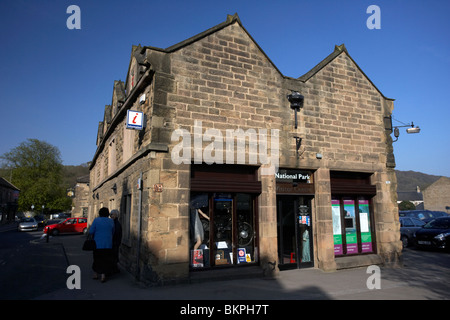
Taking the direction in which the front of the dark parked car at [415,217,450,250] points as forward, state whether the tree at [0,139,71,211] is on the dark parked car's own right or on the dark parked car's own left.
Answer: on the dark parked car's own right

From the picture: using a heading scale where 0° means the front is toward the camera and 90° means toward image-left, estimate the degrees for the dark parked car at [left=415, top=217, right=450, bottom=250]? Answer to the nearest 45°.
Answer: approximately 45°

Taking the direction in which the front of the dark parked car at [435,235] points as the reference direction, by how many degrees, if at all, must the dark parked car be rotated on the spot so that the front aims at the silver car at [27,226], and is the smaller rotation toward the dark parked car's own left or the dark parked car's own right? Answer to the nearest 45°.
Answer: approximately 45° to the dark parked car's own right

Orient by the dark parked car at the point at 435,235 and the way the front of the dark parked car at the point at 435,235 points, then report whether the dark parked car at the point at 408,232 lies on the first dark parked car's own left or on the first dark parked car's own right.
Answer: on the first dark parked car's own right

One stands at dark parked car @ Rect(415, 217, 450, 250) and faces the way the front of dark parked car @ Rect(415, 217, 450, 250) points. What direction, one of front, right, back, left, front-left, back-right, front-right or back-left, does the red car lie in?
front-right
